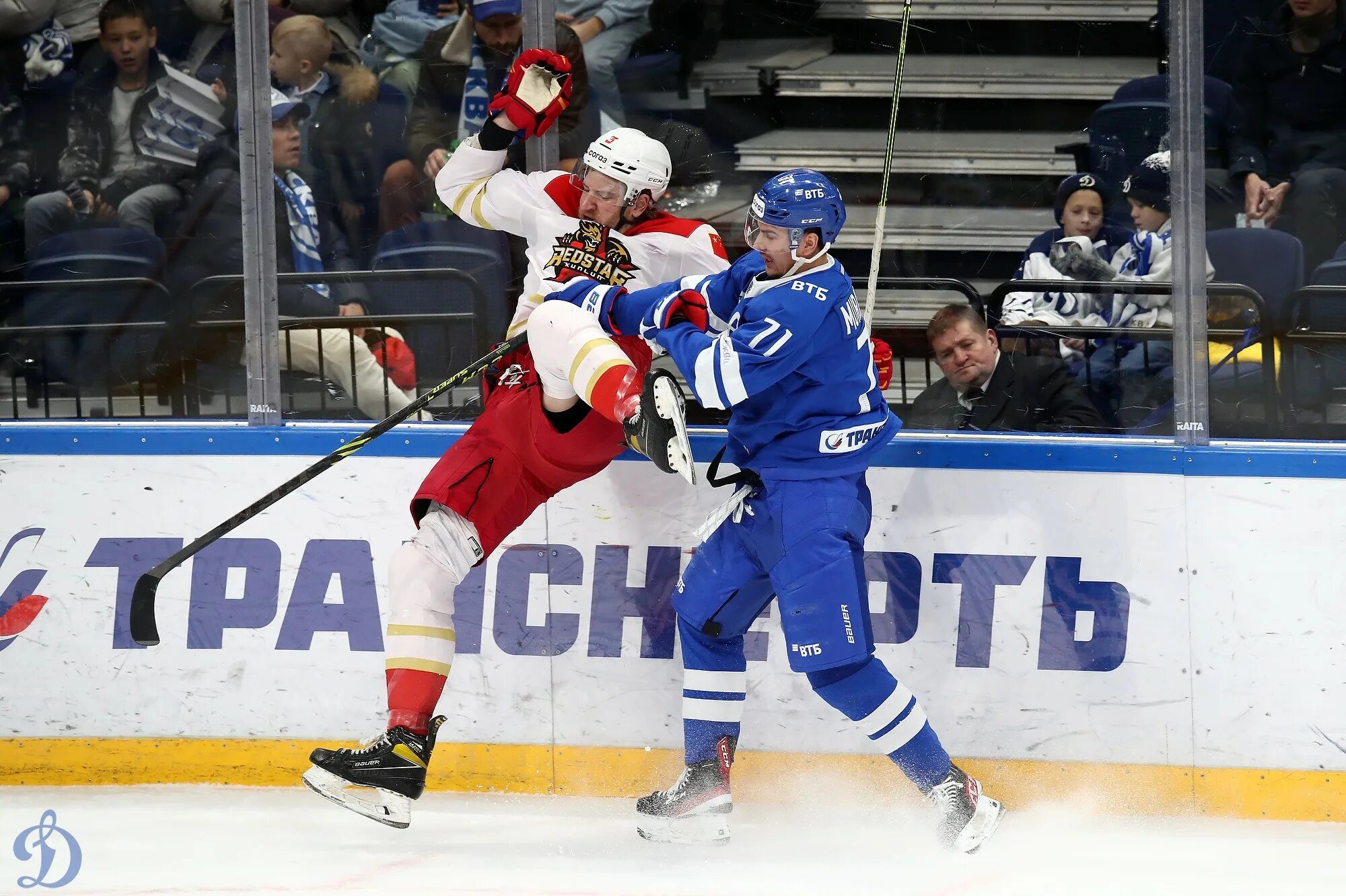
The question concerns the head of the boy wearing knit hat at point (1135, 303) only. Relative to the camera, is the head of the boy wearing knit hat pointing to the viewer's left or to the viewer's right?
to the viewer's left

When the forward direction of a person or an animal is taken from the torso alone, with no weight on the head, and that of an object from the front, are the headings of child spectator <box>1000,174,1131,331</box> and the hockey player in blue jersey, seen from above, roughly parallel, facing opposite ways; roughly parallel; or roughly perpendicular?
roughly perpendicular

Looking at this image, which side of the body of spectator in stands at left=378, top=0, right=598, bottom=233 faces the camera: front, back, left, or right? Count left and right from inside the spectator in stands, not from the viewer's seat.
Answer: front

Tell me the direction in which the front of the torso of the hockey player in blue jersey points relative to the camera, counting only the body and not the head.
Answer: to the viewer's left

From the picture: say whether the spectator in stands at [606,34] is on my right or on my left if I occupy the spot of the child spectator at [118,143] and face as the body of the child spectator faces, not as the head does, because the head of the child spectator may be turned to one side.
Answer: on my left

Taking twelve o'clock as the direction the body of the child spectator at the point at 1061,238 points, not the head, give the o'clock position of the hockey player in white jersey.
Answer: The hockey player in white jersey is roughly at 2 o'clock from the child spectator.

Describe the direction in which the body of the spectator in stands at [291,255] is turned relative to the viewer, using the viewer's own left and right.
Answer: facing the viewer and to the right of the viewer

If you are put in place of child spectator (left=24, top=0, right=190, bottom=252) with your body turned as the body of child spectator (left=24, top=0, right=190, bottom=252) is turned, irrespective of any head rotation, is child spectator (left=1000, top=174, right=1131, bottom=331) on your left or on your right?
on your left

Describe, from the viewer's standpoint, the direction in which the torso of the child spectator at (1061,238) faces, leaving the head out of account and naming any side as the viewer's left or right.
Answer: facing the viewer

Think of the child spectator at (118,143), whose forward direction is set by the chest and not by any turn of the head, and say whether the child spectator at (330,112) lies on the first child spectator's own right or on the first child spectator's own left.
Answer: on the first child spectator's own left

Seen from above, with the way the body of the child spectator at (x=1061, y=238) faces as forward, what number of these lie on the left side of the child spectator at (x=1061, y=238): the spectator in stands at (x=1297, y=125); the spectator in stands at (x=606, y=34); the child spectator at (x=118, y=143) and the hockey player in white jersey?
1

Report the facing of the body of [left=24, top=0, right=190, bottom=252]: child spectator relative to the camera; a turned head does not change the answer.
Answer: toward the camera
